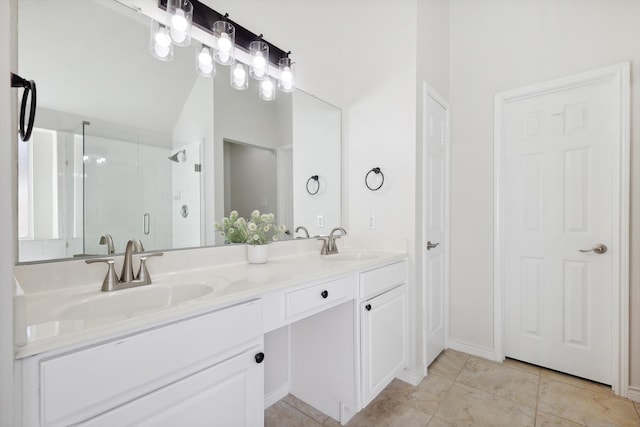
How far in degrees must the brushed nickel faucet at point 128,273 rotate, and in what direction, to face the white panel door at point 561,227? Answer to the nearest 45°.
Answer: approximately 45° to its left

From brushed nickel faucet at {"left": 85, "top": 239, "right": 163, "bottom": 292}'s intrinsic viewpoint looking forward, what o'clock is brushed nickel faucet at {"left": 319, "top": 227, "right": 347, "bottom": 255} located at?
brushed nickel faucet at {"left": 319, "top": 227, "right": 347, "bottom": 255} is roughly at 10 o'clock from brushed nickel faucet at {"left": 85, "top": 239, "right": 163, "bottom": 292}.

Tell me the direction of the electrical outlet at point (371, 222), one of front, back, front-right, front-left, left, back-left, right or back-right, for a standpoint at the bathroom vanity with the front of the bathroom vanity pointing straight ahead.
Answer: left

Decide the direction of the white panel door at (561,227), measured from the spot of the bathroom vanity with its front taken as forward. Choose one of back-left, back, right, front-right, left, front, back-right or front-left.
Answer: front-left

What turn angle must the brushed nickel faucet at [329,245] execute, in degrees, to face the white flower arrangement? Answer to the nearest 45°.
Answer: approximately 90° to its right

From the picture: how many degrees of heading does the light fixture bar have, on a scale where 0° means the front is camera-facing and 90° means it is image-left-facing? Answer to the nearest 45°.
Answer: approximately 315°

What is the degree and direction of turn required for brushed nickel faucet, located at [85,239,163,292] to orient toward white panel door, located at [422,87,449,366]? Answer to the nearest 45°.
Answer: approximately 45° to its left
